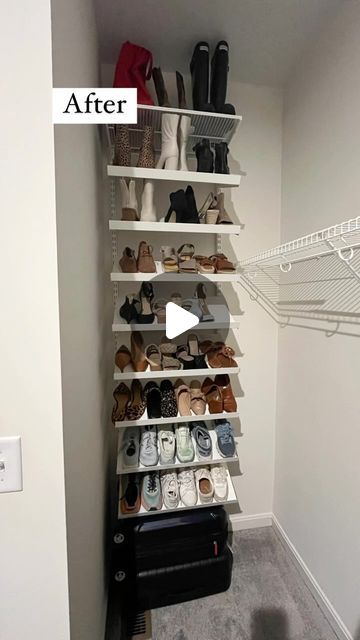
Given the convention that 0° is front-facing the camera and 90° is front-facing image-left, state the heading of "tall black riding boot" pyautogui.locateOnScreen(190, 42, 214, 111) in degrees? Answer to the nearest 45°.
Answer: approximately 315°

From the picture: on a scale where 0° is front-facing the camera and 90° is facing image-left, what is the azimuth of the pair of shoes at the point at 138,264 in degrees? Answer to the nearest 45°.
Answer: approximately 0°

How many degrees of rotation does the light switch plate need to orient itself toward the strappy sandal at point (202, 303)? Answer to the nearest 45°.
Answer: approximately 135° to its left
